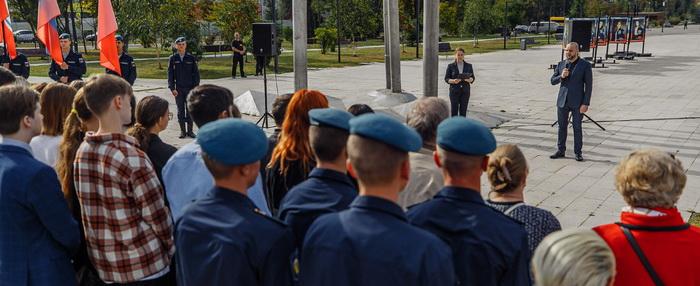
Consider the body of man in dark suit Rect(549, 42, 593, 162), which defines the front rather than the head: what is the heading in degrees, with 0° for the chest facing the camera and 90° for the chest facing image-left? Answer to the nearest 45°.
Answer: approximately 45°

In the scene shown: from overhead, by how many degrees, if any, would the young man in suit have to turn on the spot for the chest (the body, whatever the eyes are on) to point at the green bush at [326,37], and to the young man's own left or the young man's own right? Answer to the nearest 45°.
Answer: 0° — they already face it

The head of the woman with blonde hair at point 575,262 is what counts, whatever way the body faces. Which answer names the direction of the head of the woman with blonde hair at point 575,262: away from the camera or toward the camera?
away from the camera

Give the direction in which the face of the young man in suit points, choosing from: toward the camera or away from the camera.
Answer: away from the camera

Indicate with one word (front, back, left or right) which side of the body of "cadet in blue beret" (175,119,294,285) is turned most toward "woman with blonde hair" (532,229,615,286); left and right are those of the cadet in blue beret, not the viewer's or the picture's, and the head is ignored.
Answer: right

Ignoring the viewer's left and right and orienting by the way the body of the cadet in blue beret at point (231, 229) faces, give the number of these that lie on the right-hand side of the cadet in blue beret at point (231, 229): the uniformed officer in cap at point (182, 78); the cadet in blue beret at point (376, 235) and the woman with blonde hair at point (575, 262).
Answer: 2

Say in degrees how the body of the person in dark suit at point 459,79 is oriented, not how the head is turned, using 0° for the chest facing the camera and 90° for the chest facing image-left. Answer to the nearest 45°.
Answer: approximately 0°

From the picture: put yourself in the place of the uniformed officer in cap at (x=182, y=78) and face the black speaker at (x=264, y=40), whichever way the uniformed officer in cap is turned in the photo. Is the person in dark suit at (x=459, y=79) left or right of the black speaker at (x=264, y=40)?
right

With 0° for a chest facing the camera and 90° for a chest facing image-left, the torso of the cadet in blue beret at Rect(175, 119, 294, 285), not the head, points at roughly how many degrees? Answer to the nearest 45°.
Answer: approximately 225°

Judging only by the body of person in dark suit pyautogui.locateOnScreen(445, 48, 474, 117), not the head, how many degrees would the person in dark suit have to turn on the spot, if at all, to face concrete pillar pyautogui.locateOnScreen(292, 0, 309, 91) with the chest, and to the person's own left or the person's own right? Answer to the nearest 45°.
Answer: approximately 90° to the person's own right

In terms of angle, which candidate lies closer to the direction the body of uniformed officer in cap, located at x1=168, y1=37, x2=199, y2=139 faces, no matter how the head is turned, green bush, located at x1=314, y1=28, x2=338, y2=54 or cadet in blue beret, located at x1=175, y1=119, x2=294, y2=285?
the cadet in blue beret

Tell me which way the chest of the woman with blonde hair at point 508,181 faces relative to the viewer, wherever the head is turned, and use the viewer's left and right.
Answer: facing away from the viewer

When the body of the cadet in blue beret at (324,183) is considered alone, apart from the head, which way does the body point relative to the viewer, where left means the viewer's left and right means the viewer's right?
facing away from the viewer and to the right of the viewer
